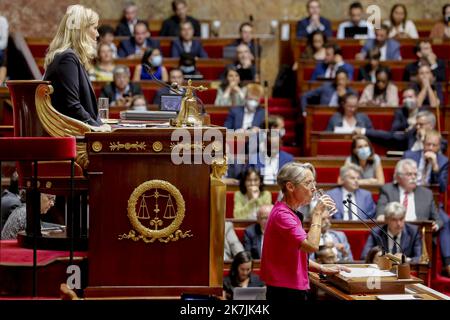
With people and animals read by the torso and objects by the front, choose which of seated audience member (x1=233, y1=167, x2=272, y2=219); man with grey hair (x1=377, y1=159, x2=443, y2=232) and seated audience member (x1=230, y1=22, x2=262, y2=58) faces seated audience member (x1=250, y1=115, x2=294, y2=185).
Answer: seated audience member (x1=230, y1=22, x2=262, y2=58)

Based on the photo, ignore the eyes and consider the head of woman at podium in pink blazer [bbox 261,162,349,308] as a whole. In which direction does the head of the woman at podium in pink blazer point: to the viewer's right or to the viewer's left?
to the viewer's right

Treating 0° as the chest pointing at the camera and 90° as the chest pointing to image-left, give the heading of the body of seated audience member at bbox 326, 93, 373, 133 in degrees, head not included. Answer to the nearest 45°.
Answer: approximately 0°

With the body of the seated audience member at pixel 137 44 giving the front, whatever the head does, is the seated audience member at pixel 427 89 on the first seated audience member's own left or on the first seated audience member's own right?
on the first seated audience member's own left

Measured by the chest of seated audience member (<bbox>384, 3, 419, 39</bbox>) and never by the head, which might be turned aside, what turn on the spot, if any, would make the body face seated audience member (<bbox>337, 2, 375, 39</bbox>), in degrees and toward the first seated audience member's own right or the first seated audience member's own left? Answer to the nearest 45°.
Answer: approximately 45° to the first seated audience member's own right

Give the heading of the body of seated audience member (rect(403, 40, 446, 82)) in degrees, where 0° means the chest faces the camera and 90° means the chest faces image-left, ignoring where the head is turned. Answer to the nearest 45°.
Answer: approximately 0°

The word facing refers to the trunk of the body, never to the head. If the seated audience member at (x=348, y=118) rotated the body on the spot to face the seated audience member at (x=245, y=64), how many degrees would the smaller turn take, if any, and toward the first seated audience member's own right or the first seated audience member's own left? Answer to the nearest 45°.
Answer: approximately 135° to the first seated audience member's own right

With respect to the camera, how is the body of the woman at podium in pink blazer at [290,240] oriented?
to the viewer's right
